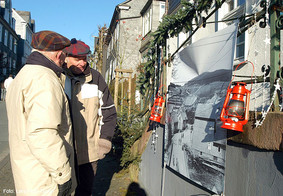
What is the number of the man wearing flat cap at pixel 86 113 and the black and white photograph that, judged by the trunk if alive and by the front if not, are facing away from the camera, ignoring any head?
0

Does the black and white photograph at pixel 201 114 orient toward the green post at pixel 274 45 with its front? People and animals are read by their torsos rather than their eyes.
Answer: no

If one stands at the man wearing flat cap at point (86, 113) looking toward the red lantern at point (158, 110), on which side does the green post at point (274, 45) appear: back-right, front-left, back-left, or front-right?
front-right

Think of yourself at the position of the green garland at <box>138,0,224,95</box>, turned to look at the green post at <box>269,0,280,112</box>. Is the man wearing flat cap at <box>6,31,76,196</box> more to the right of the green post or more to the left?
right

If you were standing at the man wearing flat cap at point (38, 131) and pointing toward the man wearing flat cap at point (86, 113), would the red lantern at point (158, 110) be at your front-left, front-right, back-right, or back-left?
front-right

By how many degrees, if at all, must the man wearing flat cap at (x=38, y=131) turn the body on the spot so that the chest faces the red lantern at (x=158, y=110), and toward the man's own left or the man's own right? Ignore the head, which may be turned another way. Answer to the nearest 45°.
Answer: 0° — they already face it

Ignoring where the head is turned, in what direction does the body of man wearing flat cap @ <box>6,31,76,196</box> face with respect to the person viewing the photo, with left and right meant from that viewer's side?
facing away from the viewer and to the right of the viewer

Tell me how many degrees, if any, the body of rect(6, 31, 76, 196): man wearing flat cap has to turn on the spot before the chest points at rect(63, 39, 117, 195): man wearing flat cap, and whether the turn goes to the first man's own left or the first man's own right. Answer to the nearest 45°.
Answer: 0° — they already face them
